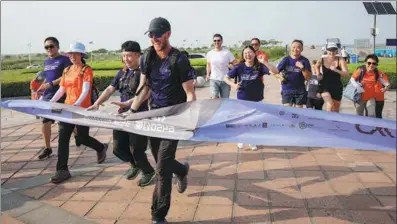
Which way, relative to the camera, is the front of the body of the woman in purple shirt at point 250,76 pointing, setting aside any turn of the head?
toward the camera

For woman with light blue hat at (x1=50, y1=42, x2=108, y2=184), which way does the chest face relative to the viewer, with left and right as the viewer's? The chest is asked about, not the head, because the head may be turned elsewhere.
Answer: facing the viewer and to the left of the viewer

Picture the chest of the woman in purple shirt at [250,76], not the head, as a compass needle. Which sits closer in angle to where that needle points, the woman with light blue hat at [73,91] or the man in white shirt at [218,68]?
the woman with light blue hat

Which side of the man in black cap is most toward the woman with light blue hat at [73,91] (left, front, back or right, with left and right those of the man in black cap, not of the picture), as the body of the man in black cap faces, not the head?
right

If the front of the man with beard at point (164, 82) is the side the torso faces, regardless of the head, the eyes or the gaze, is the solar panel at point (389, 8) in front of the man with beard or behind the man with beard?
behind

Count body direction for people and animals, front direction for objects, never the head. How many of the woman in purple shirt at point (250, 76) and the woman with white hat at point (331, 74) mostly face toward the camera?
2

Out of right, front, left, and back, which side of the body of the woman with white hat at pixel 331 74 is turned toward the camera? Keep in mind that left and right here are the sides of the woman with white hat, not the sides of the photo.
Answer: front

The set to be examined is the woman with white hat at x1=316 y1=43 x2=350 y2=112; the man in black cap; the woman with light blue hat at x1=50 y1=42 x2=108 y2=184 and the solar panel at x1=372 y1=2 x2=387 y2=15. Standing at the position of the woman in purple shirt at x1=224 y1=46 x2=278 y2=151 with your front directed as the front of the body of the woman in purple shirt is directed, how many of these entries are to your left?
2
